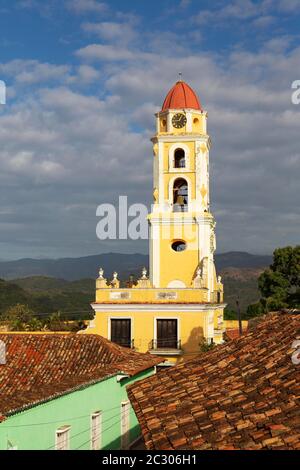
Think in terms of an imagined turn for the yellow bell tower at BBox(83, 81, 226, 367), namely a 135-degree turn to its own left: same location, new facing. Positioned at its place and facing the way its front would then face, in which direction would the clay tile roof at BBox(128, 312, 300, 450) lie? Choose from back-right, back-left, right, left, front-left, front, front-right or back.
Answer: back-right

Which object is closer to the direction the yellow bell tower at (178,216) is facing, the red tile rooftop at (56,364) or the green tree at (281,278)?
the red tile rooftop

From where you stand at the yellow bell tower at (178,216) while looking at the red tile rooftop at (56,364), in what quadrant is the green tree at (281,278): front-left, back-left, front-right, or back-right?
back-left

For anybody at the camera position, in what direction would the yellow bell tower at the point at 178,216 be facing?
facing the viewer

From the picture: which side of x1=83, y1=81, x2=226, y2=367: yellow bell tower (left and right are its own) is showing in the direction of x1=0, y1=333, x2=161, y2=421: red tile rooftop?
front

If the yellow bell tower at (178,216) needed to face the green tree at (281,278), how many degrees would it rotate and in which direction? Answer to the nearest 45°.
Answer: approximately 135° to its left
